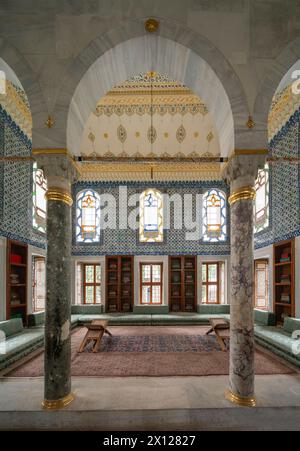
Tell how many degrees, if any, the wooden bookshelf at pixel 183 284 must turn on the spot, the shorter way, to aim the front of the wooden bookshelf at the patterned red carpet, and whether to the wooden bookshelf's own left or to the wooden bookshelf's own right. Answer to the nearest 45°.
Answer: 0° — it already faces it

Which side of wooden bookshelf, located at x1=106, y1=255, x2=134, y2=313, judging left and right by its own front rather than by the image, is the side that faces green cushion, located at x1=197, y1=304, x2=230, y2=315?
left

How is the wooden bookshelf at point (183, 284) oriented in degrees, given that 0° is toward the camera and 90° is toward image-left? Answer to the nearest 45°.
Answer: approximately 0°

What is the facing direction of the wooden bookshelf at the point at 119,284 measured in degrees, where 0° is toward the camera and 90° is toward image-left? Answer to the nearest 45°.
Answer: approximately 0°

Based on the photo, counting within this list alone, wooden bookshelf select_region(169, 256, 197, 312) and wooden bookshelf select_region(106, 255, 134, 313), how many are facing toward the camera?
2

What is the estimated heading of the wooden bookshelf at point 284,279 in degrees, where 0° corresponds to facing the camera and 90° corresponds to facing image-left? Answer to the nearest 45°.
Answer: approximately 45°

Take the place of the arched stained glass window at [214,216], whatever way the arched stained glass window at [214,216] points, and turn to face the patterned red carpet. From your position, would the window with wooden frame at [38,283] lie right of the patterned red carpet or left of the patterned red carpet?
right

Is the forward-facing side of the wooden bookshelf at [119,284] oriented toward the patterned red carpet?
yes

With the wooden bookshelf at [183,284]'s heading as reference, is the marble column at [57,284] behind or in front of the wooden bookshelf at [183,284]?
in front
